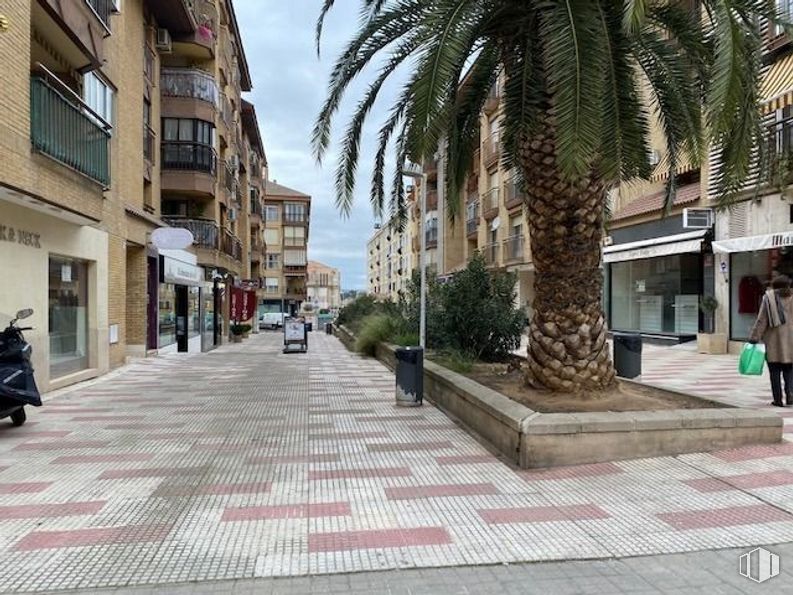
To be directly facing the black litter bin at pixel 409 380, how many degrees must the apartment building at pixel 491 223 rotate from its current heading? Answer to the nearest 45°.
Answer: approximately 45° to its left

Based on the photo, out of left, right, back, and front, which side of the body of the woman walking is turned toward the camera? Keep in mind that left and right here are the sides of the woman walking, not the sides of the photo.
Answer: back

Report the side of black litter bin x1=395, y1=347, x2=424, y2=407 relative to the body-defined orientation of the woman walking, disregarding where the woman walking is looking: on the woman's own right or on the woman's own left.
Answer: on the woman's own left

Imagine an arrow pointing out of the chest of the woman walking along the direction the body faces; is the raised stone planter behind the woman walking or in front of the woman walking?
behind

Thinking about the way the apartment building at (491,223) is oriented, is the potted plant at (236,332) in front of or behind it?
in front

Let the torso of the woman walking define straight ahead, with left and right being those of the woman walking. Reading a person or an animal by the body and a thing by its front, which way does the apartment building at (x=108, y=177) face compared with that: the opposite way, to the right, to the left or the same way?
to the right

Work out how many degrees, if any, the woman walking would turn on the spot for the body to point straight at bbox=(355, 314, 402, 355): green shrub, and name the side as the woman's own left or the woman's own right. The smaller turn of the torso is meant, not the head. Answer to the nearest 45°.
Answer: approximately 45° to the woman's own left

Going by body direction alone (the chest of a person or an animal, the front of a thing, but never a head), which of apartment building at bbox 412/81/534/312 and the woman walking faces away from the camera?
the woman walking

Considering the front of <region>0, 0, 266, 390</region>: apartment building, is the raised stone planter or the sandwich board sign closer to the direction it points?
the raised stone planter

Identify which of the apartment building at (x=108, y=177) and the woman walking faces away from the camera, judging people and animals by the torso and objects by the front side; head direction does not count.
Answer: the woman walking

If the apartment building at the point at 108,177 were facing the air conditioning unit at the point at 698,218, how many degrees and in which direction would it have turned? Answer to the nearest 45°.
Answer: approximately 45° to its left

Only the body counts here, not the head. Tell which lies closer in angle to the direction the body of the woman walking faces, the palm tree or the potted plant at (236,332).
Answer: the potted plant

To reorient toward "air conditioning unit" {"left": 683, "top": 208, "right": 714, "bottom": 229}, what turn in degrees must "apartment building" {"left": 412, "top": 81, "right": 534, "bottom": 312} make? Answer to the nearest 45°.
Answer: approximately 45° to its left
